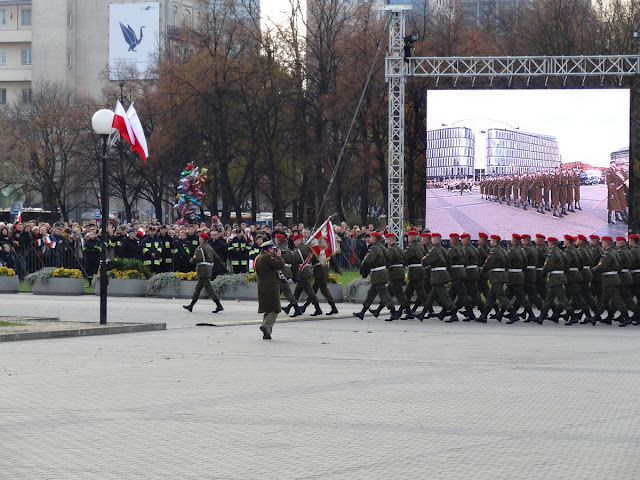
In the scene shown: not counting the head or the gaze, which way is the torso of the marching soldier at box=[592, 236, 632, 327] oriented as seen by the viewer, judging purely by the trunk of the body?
to the viewer's left

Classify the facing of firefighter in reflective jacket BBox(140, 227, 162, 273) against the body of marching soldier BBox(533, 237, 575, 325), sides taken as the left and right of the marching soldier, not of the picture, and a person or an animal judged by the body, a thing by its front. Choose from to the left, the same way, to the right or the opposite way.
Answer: to the left

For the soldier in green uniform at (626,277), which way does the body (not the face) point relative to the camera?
to the viewer's left

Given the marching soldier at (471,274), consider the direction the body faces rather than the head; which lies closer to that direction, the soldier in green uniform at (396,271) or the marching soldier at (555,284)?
the soldier in green uniform

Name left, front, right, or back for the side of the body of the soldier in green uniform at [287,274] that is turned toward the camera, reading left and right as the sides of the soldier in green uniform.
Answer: left

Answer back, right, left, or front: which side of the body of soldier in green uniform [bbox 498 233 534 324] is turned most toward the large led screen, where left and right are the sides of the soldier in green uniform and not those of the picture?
right

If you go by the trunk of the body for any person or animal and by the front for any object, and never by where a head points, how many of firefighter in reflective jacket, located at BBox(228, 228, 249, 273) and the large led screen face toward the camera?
2

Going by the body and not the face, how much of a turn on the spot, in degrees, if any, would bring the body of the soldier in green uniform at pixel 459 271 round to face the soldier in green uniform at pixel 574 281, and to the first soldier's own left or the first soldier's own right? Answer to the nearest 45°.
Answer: approximately 180°

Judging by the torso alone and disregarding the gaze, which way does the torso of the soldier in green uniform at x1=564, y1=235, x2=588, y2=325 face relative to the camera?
to the viewer's left

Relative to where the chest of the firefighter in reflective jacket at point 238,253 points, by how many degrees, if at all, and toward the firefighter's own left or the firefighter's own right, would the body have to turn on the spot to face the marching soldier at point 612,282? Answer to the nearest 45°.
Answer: approximately 45° to the firefighter's own left

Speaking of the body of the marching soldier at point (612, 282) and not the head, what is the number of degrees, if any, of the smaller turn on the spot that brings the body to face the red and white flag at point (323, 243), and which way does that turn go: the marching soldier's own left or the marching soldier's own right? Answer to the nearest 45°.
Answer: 0° — they already face it

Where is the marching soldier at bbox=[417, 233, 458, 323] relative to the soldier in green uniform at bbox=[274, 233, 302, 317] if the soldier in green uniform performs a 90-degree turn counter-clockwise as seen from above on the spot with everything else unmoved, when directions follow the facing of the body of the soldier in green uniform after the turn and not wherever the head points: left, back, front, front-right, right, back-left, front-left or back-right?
left
